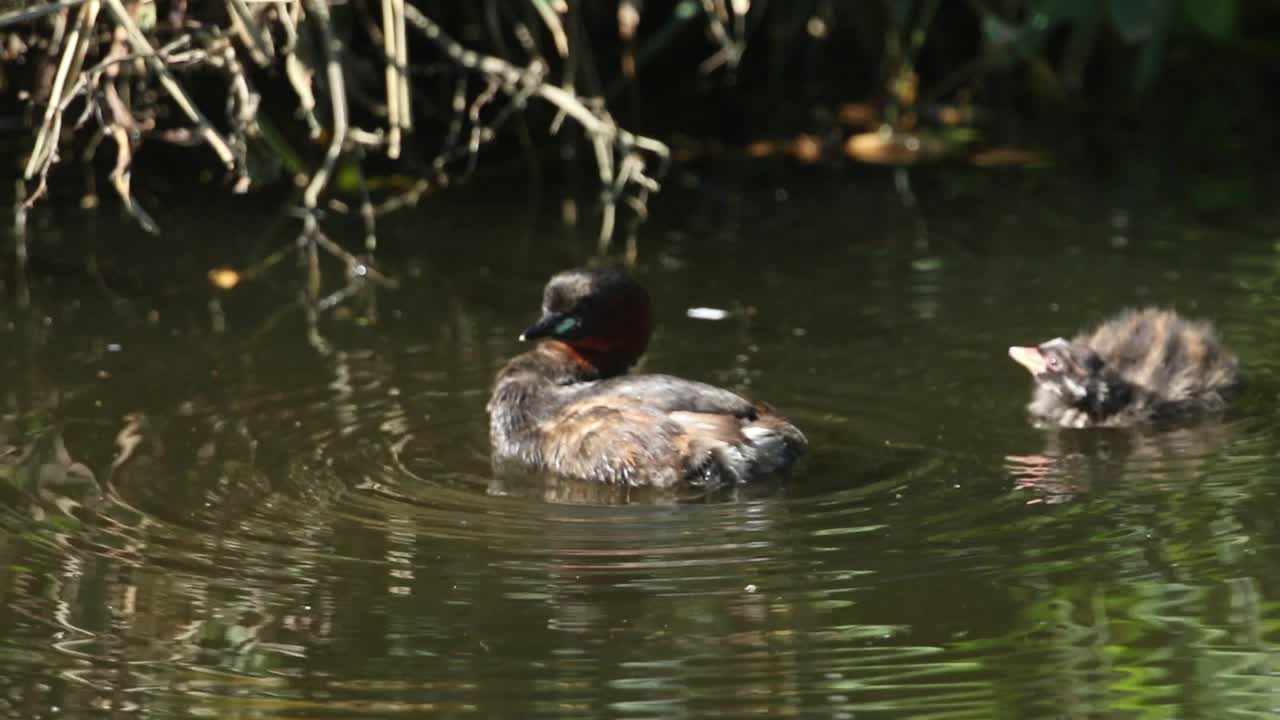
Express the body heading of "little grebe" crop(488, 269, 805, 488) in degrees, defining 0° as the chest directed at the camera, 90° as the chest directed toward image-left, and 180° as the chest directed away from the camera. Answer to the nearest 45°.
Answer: approximately 90°

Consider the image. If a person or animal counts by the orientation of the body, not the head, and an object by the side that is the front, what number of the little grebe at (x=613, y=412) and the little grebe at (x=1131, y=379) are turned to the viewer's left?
2

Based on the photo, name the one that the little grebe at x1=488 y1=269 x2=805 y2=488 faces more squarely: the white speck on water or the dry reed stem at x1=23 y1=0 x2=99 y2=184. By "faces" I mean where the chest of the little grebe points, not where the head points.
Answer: the dry reed stem

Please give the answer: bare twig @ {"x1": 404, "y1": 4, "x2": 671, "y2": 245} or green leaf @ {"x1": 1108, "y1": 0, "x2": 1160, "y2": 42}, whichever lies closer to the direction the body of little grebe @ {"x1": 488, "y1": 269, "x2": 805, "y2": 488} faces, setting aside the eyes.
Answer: the bare twig

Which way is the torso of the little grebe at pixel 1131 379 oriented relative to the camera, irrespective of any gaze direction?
to the viewer's left

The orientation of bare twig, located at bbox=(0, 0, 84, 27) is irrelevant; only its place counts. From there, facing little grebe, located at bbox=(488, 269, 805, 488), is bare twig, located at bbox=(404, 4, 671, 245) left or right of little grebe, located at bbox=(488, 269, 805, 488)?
left

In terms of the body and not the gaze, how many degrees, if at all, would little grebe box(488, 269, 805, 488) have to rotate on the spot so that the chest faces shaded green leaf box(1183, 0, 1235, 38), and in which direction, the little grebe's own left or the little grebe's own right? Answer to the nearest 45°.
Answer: approximately 135° to the little grebe's own right

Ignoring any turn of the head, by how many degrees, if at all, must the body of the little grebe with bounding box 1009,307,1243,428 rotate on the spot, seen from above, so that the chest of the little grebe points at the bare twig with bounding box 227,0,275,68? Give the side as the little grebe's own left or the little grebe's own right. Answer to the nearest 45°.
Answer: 0° — it already faces it

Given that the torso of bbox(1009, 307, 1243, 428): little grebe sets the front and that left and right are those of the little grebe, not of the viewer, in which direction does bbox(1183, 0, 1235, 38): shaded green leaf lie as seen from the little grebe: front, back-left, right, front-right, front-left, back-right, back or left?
right

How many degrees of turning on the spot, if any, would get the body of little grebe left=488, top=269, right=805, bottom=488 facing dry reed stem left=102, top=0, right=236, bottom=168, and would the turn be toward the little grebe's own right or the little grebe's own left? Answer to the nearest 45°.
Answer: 0° — it already faces it

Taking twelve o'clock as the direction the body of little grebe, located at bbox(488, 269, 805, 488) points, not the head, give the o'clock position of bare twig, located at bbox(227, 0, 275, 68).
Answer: The bare twig is roughly at 1 o'clock from the little grebe.

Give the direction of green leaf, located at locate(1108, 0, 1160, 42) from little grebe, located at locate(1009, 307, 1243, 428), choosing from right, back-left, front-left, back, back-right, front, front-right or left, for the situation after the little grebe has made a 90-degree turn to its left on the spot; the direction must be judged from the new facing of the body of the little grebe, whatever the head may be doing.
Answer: back

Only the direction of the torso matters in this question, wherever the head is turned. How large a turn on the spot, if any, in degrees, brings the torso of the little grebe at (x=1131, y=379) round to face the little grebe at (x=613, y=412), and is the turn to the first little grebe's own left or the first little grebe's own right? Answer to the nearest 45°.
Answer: approximately 45° to the first little grebe's own left

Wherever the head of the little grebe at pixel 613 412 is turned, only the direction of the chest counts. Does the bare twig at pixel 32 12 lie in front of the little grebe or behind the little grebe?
in front
